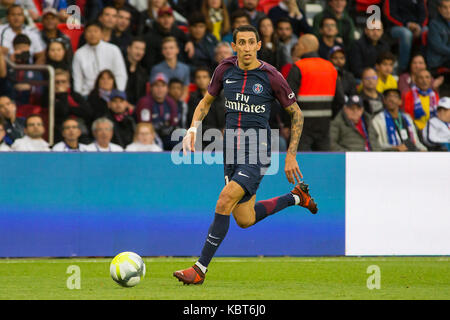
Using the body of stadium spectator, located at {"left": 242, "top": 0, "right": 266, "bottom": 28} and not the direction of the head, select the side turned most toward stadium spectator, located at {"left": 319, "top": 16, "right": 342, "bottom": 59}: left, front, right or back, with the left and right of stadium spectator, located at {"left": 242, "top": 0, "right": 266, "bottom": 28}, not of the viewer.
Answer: left

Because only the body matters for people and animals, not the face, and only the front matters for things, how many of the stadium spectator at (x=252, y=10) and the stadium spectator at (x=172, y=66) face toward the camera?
2

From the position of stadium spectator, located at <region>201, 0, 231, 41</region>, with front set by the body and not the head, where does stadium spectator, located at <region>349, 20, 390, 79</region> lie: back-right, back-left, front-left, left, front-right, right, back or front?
left

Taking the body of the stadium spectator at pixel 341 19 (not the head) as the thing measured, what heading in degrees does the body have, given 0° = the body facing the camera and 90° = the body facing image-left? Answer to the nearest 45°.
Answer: approximately 0°

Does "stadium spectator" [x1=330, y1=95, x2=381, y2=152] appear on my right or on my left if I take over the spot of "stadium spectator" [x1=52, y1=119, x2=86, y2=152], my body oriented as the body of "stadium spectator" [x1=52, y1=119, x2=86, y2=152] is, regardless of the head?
on my left
